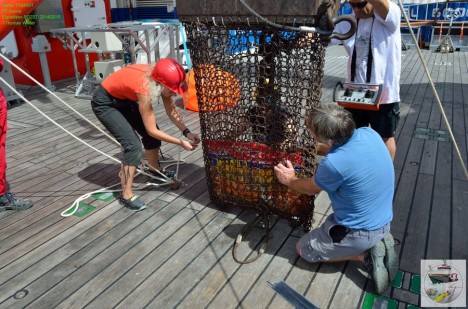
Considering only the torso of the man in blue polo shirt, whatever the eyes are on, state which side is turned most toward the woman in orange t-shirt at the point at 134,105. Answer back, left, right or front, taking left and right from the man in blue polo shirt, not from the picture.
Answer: front

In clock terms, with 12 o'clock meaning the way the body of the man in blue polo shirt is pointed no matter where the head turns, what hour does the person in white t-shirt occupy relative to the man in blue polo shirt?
The person in white t-shirt is roughly at 2 o'clock from the man in blue polo shirt.

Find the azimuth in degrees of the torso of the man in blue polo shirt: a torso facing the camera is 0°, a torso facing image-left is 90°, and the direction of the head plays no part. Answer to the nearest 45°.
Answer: approximately 135°

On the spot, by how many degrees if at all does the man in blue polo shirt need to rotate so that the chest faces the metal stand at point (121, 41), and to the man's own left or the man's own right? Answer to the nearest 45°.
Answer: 0° — they already face it

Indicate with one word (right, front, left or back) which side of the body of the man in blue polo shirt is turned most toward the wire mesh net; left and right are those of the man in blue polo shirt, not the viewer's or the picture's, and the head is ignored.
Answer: front

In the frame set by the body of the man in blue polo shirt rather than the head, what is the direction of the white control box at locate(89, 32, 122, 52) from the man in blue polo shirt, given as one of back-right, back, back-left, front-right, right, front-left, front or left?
front

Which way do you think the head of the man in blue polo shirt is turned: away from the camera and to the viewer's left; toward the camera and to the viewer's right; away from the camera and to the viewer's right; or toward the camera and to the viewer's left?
away from the camera and to the viewer's left

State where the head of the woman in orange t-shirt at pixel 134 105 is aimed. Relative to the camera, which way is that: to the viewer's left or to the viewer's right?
to the viewer's right

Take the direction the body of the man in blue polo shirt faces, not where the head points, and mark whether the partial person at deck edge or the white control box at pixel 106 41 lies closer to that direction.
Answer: the white control box

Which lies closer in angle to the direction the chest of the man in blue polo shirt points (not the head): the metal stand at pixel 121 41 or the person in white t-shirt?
the metal stand
